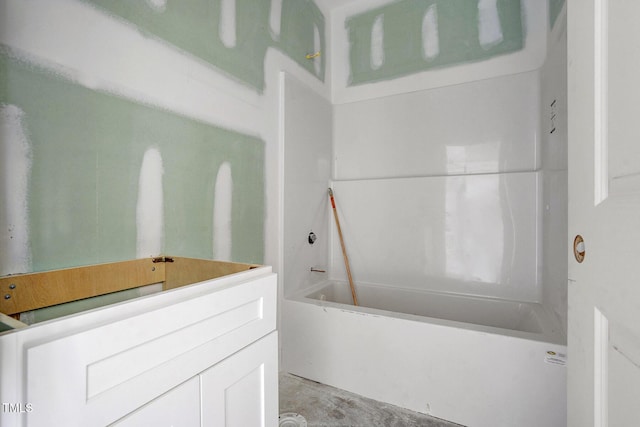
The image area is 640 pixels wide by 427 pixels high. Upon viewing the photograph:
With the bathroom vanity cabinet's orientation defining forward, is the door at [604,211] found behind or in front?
in front

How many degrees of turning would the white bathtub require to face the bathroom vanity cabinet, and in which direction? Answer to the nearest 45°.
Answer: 0° — it already faces it

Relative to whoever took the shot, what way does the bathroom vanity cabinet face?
facing the viewer and to the right of the viewer

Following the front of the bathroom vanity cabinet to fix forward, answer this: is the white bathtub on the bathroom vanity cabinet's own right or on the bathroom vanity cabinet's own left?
on the bathroom vanity cabinet's own left

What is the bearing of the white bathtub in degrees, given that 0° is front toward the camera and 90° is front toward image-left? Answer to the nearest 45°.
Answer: approximately 45°

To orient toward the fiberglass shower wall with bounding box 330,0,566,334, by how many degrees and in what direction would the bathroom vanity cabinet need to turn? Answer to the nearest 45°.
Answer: approximately 45° to its left

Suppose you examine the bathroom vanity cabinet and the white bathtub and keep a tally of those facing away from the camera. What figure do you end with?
0
